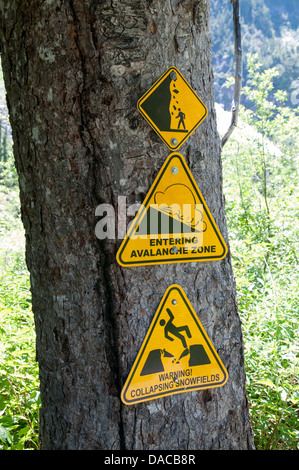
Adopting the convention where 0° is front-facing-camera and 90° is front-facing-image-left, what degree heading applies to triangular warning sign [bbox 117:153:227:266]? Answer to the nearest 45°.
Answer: approximately 0°
